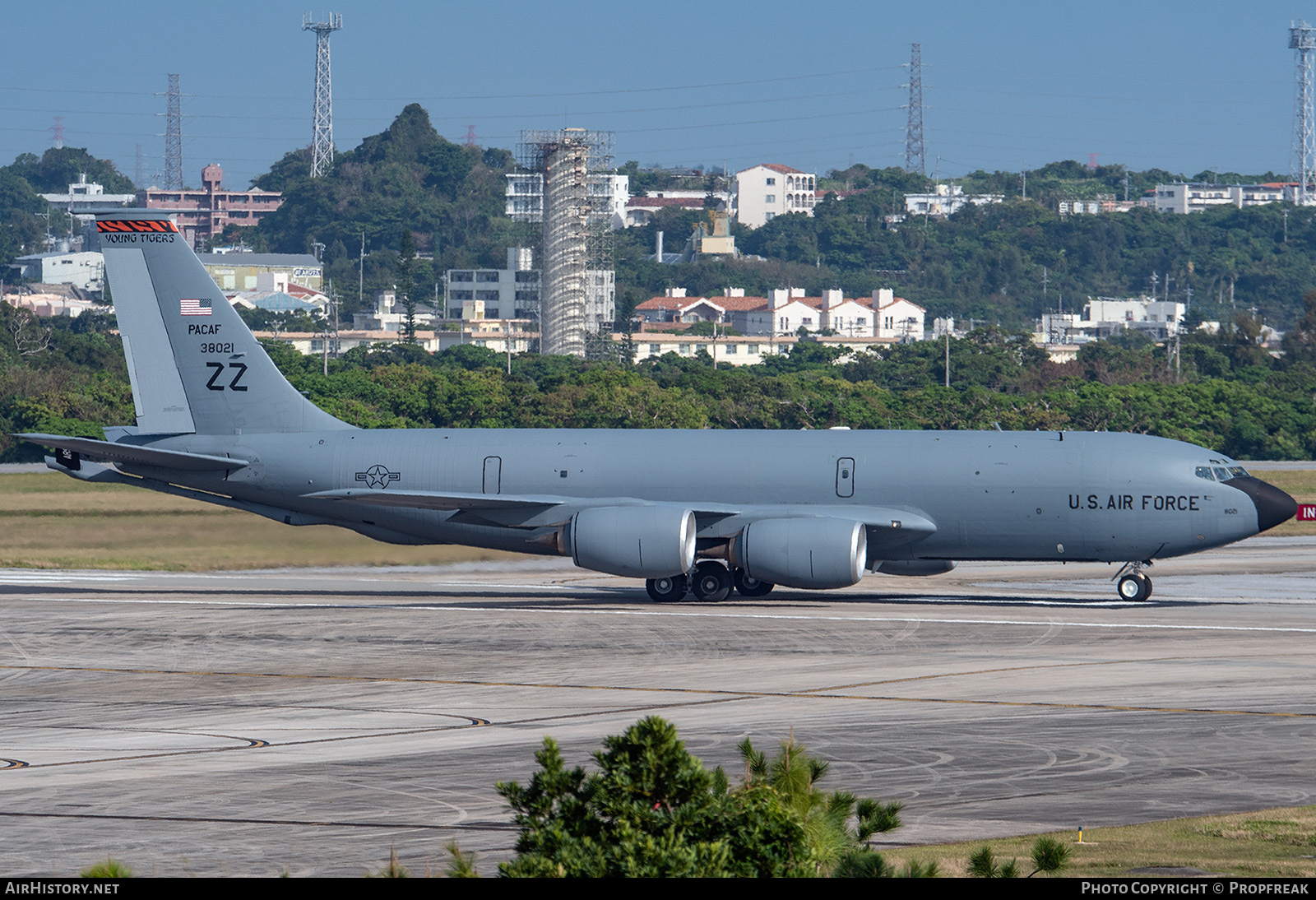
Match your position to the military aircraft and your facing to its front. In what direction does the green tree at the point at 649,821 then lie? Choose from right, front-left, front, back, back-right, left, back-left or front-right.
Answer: right

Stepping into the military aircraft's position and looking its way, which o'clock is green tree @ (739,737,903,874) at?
The green tree is roughly at 3 o'clock from the military aircraft.

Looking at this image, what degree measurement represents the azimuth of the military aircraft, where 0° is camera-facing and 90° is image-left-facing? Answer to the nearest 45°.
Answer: approximately 270°
